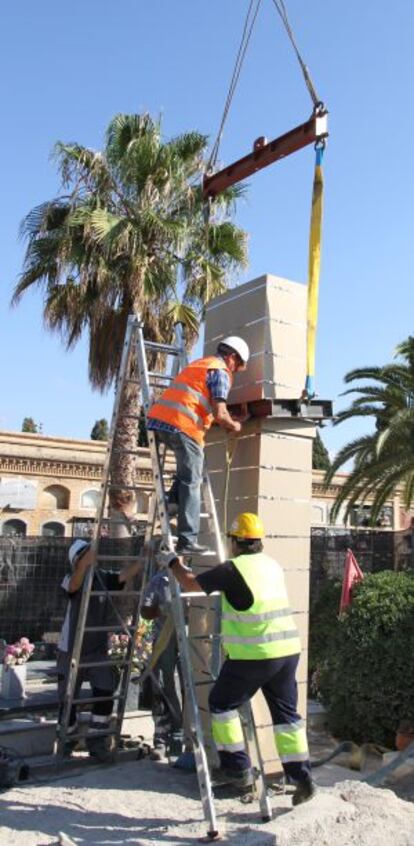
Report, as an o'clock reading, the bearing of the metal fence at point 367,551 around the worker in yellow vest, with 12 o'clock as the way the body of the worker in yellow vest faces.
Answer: The metal fence is roughly at 2 o'clock from the worker in yellow vest.

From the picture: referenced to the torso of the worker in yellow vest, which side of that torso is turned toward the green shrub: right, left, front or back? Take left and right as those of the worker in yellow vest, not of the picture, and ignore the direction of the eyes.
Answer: right

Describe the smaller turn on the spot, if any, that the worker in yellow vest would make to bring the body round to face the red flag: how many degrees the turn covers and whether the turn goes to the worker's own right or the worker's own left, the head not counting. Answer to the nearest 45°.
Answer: approximately 45° to the worker's own right

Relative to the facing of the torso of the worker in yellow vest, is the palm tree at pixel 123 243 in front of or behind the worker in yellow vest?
in front

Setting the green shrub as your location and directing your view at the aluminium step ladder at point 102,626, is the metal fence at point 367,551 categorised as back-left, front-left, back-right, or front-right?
back-right

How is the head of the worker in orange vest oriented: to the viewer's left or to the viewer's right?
to the viewer's right

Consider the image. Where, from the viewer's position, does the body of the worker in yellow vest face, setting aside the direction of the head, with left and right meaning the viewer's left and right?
facing away from the viewer and to the left of the viewer

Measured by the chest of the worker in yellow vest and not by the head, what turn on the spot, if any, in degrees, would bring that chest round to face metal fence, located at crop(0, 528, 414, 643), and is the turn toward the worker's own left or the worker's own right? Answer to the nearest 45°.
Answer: approximately 45° to the worker's own right
